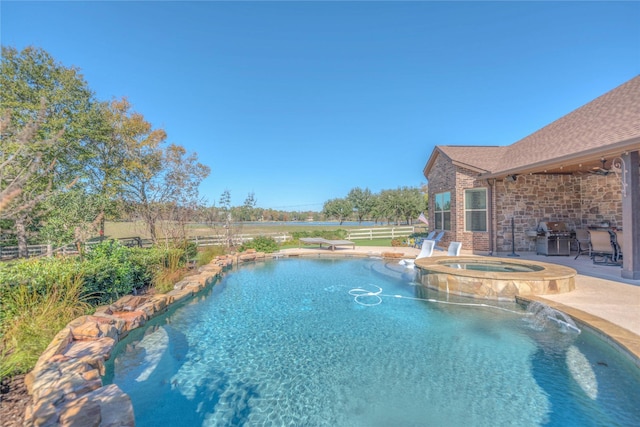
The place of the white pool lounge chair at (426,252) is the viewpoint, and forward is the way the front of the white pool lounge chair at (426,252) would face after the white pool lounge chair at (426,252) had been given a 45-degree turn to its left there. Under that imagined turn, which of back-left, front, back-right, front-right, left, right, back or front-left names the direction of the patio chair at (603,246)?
left

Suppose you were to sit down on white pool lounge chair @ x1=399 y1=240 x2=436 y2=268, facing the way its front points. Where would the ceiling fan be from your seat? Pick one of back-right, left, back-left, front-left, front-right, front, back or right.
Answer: back-left

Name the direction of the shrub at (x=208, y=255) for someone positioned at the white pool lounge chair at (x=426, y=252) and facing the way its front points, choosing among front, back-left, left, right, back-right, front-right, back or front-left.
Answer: front-right

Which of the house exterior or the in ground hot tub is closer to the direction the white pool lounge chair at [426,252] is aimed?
the in ground hot tub

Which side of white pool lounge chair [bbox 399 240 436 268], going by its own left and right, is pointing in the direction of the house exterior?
back

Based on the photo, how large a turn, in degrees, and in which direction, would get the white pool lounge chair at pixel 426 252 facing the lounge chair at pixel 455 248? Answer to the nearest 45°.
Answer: approximately 135° to its left

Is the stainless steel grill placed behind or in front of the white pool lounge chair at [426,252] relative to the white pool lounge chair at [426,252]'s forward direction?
behind

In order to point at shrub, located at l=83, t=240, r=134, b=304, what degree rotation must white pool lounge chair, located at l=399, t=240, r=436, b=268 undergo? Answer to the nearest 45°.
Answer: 0° — it already faces it

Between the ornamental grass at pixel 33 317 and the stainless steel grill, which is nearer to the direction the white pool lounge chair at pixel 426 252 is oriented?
the ornamental grass

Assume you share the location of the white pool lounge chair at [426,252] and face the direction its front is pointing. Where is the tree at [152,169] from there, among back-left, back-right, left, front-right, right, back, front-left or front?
front-right

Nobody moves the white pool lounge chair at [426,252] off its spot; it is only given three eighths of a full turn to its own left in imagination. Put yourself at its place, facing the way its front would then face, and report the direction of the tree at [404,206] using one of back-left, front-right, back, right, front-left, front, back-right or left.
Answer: left

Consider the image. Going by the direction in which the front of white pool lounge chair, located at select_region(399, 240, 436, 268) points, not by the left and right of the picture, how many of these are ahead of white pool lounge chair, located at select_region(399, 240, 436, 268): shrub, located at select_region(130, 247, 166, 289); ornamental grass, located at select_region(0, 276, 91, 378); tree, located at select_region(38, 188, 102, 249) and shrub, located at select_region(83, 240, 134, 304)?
4

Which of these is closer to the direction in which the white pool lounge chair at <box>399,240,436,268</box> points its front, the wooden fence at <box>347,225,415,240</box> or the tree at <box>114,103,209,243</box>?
the tree

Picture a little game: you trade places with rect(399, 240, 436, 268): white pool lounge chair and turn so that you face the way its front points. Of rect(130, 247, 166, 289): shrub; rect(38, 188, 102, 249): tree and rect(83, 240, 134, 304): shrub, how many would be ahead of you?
3

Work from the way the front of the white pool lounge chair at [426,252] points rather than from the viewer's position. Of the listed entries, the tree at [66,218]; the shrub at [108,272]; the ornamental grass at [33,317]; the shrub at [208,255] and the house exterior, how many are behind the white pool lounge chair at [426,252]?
1

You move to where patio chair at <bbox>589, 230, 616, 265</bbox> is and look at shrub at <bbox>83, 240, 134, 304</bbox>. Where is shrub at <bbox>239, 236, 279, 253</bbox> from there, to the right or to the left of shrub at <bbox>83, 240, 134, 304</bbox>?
right

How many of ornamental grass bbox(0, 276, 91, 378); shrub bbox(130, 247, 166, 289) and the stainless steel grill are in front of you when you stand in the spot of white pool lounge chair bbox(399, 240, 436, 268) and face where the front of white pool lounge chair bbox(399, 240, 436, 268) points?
2

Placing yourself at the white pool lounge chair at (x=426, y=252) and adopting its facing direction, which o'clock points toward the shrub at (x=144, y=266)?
The shrub is roughly at 12 o'clock from the white pool lounge chair.

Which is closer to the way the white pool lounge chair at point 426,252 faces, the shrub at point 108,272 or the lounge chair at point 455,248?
the shrub

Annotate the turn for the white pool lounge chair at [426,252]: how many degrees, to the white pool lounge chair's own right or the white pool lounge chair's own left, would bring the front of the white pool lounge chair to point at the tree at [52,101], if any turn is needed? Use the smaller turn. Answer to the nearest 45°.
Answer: approximately 45° to the white pool lounge chair's own right

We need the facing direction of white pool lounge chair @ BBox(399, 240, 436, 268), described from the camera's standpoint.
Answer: facing the viewer and to the left of the viewer
